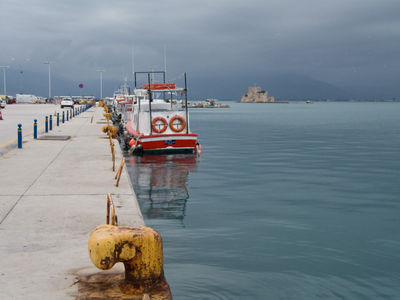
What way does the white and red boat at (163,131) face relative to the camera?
away from the camera

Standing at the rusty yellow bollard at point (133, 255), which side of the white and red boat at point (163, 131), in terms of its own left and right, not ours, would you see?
back
